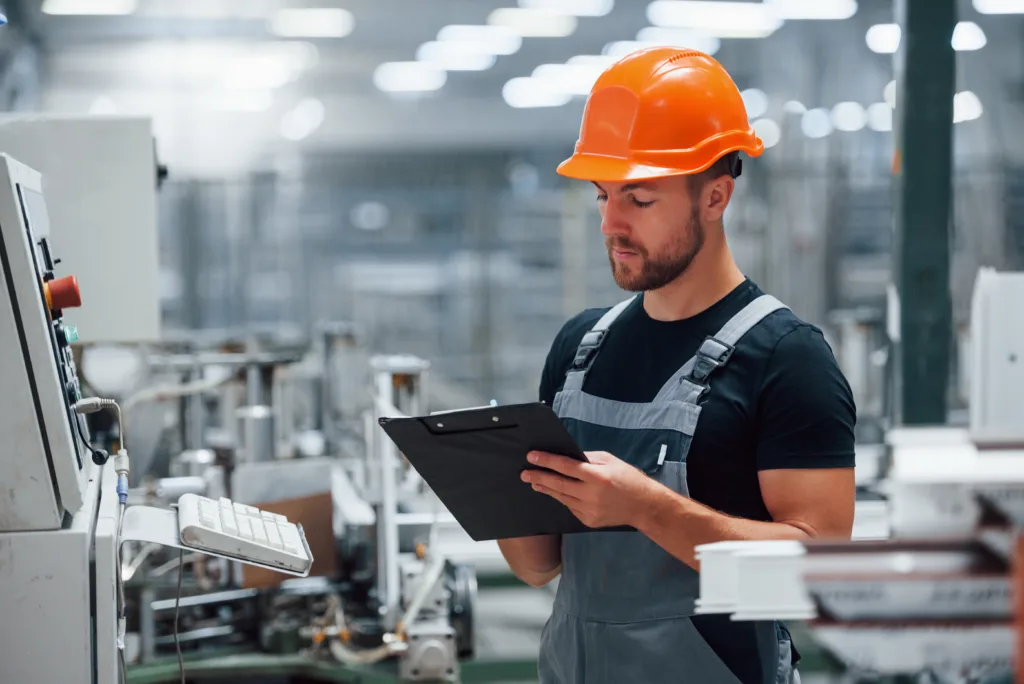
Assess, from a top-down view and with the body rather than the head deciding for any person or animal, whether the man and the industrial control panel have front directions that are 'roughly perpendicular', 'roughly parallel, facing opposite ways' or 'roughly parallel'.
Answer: roughly parallel, facing opposite ways

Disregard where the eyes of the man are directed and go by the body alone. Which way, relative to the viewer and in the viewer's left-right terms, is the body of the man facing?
facing the viewer and to the left of the viewer

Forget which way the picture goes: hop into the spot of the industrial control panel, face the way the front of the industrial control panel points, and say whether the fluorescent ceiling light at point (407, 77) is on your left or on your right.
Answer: on your left

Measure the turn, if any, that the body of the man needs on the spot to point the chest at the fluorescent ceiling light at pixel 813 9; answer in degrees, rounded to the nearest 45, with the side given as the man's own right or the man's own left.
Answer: approximately 135° to the man's own right

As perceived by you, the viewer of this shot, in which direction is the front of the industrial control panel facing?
facing to the right of the viewer

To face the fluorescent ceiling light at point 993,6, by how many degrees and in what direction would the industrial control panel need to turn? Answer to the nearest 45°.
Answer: approximately 45° to its left

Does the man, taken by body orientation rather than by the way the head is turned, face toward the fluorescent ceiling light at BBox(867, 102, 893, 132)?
no

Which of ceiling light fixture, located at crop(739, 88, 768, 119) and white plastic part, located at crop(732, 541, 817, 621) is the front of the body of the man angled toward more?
the white plastic part

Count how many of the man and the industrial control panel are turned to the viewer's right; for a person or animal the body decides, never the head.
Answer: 1

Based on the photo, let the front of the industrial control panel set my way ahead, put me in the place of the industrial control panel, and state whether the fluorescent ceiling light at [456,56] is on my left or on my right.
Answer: on my left

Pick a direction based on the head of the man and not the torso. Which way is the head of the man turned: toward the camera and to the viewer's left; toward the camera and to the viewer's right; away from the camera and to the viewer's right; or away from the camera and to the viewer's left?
toward the camera and to the viewer's left

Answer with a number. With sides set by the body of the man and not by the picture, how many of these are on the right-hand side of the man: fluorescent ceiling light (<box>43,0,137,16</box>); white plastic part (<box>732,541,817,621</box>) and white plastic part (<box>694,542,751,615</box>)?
1

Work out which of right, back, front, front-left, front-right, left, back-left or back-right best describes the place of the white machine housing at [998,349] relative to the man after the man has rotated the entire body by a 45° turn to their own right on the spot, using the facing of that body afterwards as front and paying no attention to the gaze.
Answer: back-right
